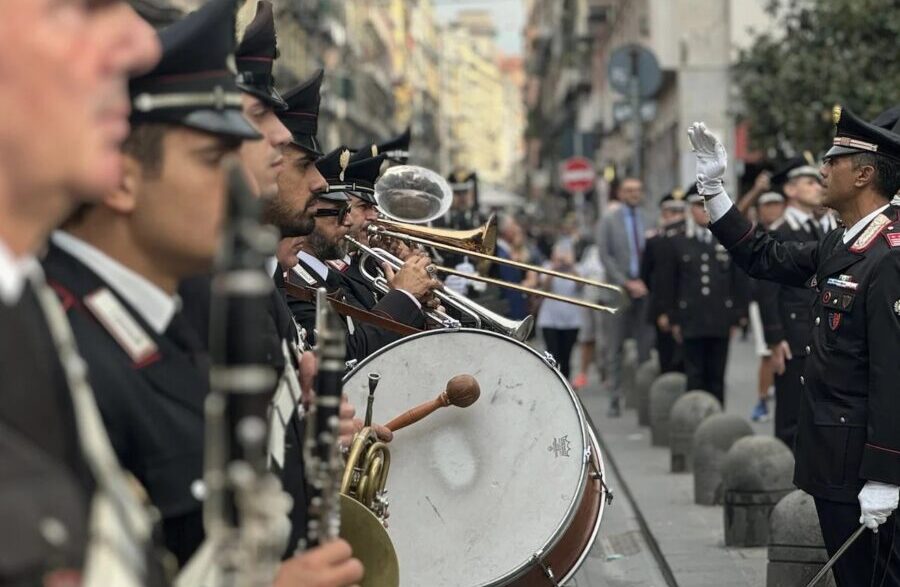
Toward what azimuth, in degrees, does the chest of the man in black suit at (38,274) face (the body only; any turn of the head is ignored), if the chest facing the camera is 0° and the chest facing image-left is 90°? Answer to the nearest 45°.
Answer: approximately 270°

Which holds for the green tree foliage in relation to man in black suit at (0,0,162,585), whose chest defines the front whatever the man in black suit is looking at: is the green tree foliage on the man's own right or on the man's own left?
on the man's own left

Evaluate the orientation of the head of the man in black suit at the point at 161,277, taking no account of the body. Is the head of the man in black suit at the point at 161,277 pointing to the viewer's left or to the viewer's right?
to the viewer's right

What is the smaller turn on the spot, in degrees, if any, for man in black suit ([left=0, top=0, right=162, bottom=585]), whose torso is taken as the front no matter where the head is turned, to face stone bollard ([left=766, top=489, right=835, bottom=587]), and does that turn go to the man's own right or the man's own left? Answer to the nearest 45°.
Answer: approximately 45° to the man's own left

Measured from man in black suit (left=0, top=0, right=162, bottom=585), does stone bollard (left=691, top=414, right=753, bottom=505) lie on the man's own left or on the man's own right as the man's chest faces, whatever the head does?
on the man's own left

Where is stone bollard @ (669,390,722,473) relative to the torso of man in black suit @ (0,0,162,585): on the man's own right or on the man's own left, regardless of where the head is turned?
on the man's own left

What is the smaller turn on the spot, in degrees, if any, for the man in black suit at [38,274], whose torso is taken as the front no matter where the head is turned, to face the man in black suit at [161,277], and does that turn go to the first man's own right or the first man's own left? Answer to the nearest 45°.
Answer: approximately 90° to the first man's own left

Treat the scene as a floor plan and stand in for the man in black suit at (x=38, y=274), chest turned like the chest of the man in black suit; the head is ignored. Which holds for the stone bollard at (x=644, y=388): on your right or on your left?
on your left

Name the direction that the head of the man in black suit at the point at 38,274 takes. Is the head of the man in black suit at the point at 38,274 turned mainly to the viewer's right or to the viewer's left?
to the viewer's right
